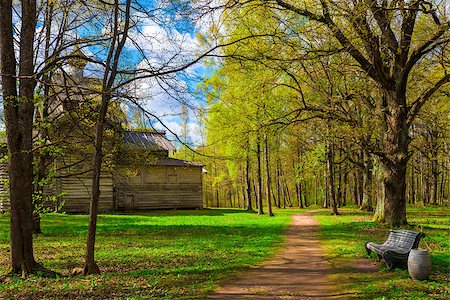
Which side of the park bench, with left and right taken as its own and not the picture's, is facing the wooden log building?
right

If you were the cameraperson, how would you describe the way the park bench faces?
facing the viewer and to the left of the viewer

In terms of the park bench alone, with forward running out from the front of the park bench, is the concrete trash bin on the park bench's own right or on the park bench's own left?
on the park bench's own left
